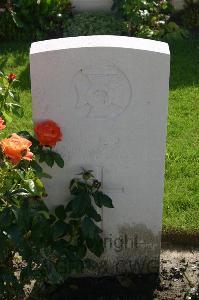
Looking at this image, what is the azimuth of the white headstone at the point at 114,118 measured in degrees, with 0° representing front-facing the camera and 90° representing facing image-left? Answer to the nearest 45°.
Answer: approximately 0°

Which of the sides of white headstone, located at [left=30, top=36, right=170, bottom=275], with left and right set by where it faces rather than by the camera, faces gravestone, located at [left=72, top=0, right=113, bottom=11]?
back
